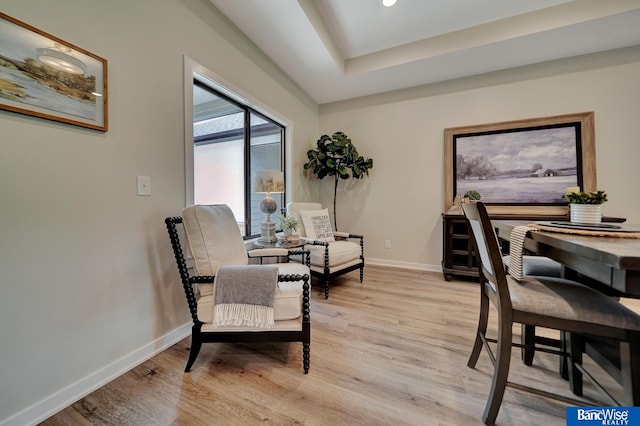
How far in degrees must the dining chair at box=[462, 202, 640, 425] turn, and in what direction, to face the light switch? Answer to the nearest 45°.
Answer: approximately 135° to its right

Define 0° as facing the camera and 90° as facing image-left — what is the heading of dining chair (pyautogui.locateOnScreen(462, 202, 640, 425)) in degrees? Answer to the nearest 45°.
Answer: approximately 270°

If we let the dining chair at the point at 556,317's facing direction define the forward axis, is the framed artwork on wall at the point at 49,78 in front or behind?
behind

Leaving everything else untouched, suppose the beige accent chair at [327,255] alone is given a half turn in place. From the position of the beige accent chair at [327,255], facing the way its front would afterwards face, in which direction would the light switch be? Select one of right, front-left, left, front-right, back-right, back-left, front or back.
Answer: left

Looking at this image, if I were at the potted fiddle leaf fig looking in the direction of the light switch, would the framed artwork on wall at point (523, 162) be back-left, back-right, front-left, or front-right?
back-left

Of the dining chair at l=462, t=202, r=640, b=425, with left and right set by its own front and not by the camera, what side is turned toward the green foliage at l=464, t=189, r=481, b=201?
left

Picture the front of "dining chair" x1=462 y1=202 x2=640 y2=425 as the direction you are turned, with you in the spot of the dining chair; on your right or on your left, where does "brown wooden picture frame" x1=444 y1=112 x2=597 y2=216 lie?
on your left
